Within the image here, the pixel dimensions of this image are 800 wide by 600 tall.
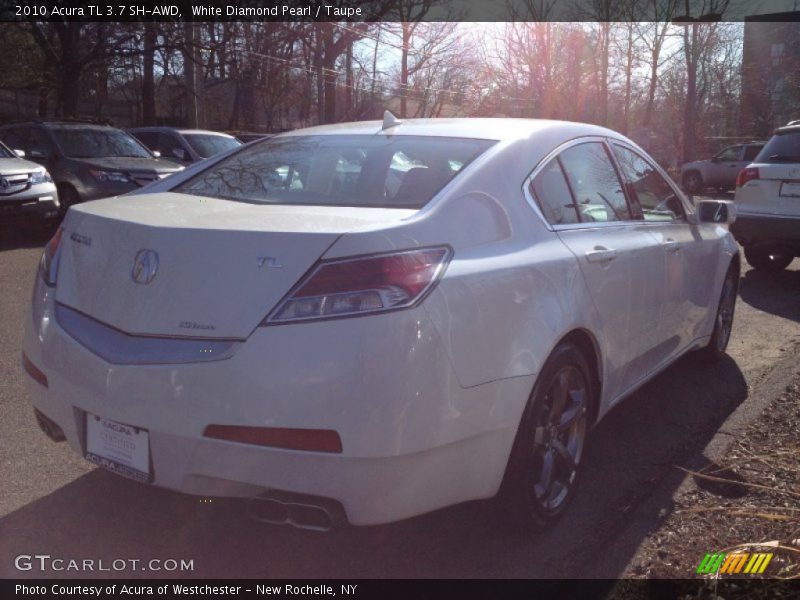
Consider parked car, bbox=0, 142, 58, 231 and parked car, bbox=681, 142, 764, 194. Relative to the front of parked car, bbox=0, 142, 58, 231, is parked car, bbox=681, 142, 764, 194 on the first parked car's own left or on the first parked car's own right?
on the first parked car's own left

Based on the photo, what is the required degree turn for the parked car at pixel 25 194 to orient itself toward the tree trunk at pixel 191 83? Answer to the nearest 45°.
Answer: approximately 135° to its left

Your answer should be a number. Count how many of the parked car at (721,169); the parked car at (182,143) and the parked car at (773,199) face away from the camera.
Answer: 1

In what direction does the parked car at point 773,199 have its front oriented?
away from the camera

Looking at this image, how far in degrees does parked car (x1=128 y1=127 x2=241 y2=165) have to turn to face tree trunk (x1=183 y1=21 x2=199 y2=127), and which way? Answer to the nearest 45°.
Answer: approximately 135° to its left

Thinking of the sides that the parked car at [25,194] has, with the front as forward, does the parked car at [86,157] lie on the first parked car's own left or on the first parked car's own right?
on the first parked car's own left

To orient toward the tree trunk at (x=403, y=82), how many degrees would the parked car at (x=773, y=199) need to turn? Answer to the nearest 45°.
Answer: approximately 45° to its left

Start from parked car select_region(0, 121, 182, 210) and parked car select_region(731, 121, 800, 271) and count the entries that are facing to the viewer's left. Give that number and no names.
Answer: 0

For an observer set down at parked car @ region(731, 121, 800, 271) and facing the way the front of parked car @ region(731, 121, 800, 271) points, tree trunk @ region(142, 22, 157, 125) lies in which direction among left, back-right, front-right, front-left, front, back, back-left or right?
front-left

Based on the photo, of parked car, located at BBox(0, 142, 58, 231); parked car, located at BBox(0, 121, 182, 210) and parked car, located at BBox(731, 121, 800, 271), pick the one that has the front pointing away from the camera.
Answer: parked car, located at BBox(731, 121, 800, 271)

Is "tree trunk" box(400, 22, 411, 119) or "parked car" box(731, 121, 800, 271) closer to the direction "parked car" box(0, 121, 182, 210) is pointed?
the parked car

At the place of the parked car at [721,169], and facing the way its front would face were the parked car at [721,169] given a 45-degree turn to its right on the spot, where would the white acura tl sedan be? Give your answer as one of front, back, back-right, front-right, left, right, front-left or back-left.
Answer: back-left

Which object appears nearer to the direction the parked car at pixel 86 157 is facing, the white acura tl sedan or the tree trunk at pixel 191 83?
the white acura tl sedan

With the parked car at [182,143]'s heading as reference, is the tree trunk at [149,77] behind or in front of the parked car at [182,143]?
behind

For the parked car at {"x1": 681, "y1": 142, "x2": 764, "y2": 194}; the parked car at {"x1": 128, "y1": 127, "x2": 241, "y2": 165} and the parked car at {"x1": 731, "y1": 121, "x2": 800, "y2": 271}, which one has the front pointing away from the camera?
the parked car at {"x1": 731, "y1": 121, "x2": 800, "y2": 271}

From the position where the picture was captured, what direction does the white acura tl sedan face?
facing away from the viewer and to the right of the viewer
